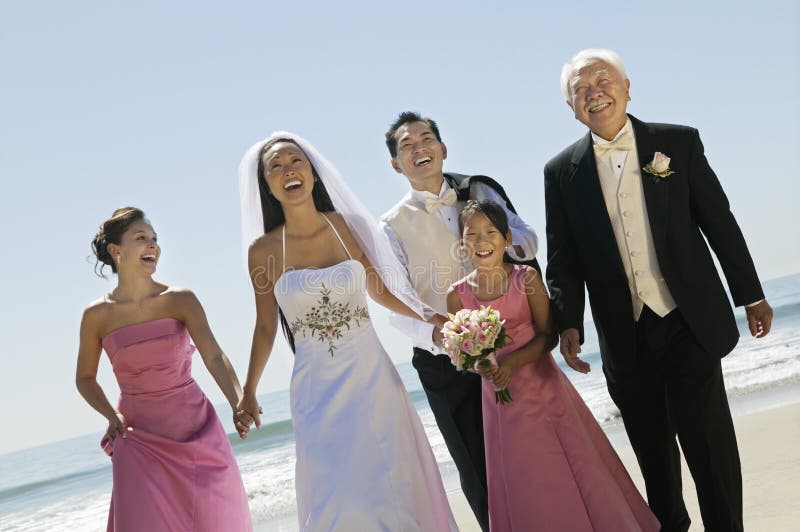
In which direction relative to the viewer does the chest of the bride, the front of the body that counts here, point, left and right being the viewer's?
facing the viewer

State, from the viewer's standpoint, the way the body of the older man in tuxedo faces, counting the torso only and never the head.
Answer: toward the camera

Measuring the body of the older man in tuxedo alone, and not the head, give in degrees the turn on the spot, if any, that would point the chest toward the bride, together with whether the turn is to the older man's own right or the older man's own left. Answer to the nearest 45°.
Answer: approximately 90° to the older man's own right

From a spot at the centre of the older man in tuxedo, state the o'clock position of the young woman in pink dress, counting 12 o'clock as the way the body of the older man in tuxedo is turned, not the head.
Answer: The young woman in pink dress is roughly at 3 o'clock from the older man in tuxedo.

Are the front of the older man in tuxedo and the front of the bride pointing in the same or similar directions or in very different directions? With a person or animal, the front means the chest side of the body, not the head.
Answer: same or similar directions

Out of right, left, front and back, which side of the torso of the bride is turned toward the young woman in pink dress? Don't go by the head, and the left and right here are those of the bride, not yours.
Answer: right

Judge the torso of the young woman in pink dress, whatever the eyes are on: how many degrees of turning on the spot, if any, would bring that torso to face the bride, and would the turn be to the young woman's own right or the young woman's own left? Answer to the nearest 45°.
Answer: approximately 45° to the young woman's own left

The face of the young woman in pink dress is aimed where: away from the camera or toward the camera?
toward the camera

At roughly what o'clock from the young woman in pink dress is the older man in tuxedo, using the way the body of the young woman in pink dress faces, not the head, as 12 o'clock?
The older man in tuxedo is roughly at 10 o'clock from the young woman in pink dress.

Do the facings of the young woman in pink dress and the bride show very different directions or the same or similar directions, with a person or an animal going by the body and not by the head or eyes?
same or similar directions

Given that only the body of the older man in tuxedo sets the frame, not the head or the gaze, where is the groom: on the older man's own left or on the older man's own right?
on the older man's own right

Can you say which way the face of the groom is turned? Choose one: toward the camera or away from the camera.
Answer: toward the camera

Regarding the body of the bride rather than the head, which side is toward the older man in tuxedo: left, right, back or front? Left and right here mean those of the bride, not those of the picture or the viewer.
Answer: left
